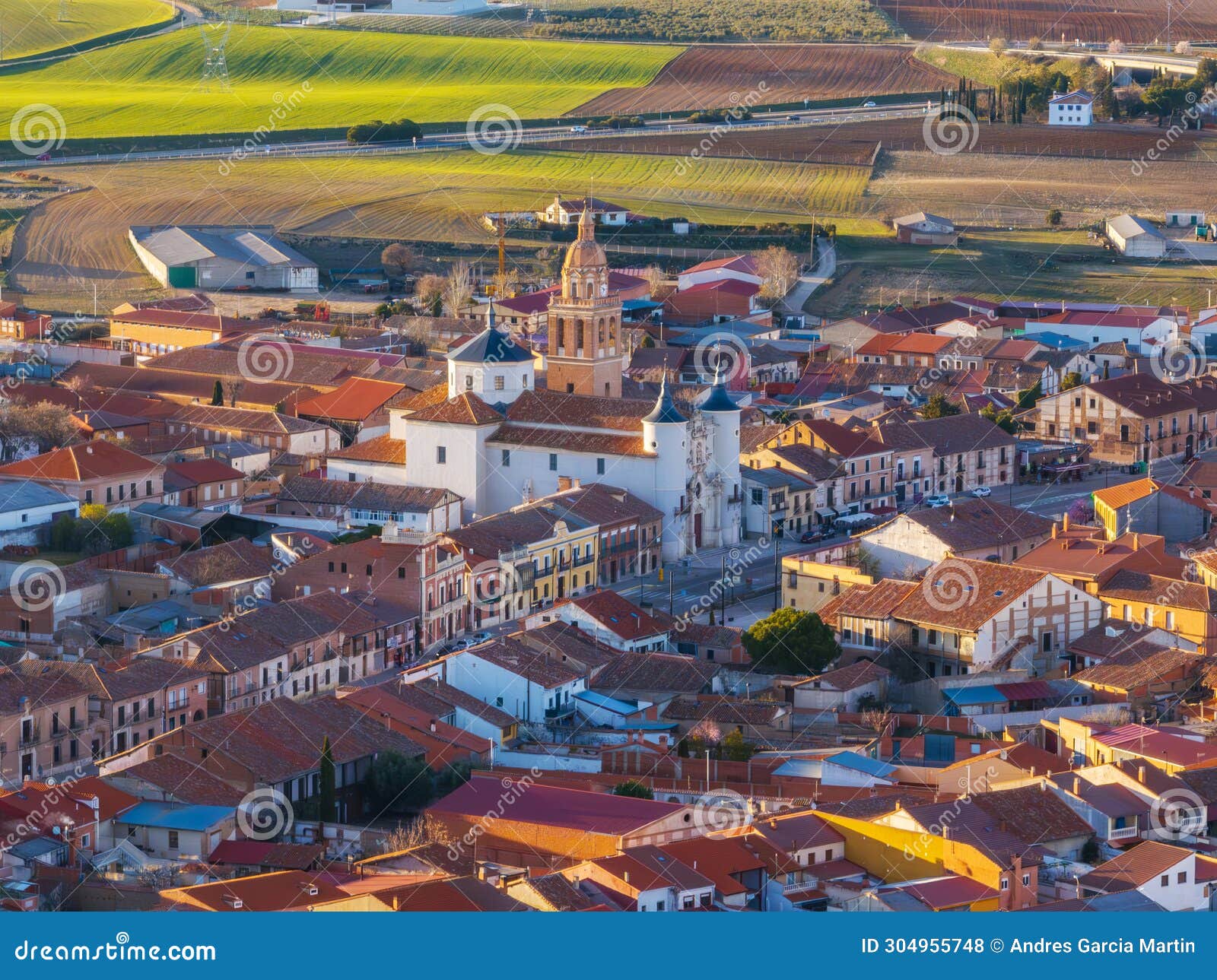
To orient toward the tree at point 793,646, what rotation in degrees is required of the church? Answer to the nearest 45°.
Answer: approximately 45° to its right

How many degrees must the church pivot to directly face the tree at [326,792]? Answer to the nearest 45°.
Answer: approximately 45° to its right

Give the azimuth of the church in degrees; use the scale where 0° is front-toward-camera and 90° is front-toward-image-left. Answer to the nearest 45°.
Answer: approximately 315°

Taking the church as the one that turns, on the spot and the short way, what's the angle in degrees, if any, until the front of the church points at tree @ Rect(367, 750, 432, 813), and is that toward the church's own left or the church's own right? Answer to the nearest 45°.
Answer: approximately 45° to the church's own right

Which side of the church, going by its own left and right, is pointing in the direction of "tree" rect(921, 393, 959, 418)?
left
